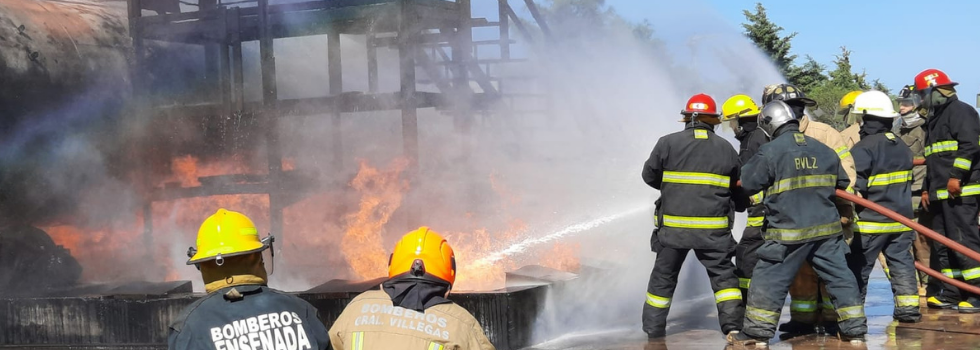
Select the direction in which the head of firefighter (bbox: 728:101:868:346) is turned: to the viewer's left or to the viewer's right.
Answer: to the viewer's left

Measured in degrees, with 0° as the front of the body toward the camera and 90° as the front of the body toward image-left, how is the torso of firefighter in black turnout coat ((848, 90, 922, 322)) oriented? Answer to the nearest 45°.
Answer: approximately 135°

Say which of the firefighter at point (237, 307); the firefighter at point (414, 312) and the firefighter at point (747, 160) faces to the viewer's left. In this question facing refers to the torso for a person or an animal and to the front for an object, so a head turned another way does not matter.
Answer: the firefighter at point (747, 160)

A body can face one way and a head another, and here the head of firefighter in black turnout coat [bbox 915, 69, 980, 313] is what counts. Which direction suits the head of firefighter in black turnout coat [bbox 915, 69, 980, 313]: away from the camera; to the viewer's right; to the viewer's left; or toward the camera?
to the viewer's left

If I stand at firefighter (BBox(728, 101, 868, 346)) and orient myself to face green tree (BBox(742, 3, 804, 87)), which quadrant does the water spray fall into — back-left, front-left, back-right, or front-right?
front-left

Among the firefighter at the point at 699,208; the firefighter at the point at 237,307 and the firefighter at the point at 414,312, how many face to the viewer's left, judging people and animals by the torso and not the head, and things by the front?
0

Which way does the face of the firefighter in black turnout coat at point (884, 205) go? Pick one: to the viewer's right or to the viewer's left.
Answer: to the viewer's left

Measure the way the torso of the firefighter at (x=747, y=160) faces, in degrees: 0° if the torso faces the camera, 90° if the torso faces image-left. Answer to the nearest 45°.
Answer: approximately 90°

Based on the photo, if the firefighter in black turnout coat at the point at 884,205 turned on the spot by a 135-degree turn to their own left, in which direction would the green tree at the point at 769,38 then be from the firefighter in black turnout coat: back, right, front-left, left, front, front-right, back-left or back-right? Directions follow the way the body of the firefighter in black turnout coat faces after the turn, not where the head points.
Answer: back

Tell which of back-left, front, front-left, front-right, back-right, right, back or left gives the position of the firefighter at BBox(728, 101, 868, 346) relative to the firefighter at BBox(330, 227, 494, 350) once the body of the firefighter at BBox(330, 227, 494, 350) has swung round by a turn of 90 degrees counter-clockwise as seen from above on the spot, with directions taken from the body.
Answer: back-right

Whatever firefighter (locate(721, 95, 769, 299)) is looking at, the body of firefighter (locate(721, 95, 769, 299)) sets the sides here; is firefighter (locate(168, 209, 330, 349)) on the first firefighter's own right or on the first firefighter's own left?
on the first firefighter's own left

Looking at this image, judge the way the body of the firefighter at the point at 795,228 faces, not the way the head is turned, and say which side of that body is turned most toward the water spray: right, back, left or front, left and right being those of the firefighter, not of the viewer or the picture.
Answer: left

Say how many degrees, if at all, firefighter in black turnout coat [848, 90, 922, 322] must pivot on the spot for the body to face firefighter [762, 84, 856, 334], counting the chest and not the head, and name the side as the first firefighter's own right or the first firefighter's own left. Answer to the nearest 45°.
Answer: approximately 90° to the first firefighter's own left

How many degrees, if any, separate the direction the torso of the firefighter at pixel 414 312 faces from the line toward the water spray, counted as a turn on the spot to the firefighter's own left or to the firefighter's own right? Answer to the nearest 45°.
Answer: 0° — they already face it

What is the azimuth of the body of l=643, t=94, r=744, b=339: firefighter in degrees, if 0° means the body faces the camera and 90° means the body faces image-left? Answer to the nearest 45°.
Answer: approximately 180°

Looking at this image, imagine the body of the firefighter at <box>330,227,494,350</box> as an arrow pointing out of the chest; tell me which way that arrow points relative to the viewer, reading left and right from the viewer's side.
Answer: facing away from the viewer
